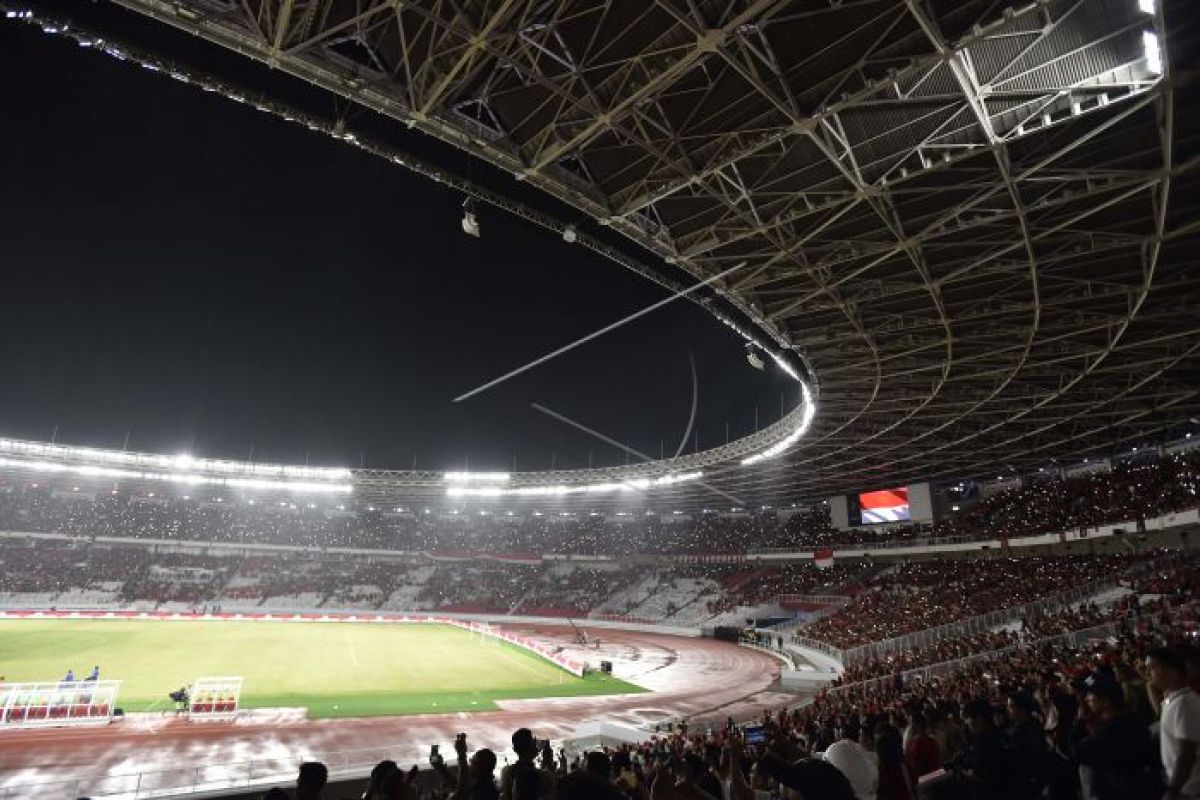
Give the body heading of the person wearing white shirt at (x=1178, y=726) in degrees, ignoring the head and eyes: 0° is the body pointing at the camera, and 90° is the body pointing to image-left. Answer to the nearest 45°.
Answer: approximately 90°

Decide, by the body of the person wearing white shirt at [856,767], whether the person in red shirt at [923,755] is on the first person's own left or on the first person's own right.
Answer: on the first person's own right

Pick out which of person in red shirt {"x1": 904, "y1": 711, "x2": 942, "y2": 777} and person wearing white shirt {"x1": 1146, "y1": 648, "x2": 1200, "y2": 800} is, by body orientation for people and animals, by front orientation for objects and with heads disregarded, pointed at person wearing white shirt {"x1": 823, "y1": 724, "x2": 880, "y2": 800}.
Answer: person wearing white shirt {"x1": 1146, "y1": 648, "x2": 1200, "y2": 800}

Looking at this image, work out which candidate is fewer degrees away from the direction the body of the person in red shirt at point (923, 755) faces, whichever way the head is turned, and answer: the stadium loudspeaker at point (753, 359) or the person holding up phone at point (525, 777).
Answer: the stadium loudspeaker

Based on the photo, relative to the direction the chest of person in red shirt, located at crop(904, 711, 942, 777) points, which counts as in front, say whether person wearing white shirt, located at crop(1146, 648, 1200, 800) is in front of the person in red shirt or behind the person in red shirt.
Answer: behind

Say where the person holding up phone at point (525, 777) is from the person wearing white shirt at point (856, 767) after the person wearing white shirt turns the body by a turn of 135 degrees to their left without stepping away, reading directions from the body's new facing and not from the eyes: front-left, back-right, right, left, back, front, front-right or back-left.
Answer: front-right

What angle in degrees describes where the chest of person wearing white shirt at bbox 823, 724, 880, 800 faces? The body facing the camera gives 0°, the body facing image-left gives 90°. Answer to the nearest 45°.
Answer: approximately 135°

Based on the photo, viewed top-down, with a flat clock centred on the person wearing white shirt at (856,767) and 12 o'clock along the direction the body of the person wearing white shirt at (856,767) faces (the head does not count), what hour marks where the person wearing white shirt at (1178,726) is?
the person wearing white shirt at (1178,726) is roughly at 5 o'clock from the person wearing white shirt at (856,767).

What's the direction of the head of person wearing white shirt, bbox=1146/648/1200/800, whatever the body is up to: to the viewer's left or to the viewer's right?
to the viewer's left

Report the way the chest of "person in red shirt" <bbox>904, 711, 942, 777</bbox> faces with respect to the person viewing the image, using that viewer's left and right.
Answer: facing away from the viewer and to the left of the viewer
